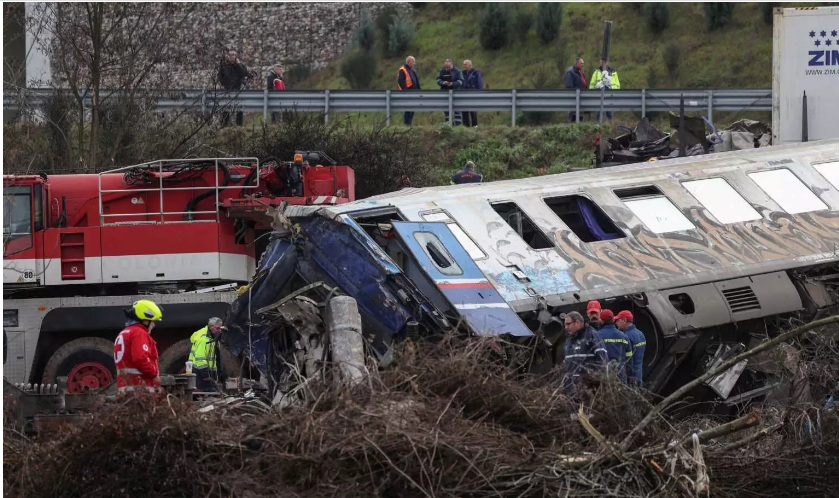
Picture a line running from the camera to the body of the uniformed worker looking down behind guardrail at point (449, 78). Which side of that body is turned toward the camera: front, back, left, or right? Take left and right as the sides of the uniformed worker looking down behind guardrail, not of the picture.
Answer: front

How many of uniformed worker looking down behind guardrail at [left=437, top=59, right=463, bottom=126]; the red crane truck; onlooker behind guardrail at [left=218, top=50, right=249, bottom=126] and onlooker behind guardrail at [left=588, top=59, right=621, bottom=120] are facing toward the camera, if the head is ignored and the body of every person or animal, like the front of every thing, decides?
3

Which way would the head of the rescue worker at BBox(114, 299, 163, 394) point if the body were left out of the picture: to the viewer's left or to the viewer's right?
to the viewer's right

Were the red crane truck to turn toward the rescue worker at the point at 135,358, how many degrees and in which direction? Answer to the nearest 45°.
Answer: approximately 90° to its left

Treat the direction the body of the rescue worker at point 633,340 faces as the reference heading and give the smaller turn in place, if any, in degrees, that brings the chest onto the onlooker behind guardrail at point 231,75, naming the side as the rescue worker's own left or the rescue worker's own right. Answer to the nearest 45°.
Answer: approximately 45° to the rescue worker's own right

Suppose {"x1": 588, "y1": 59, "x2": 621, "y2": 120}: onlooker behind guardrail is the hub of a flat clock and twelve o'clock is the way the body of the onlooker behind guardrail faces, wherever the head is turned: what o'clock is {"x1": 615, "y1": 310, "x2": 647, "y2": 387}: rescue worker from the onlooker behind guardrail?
The rescue worker is roughly at 12 o'clock from the onlooker behind guardrail.

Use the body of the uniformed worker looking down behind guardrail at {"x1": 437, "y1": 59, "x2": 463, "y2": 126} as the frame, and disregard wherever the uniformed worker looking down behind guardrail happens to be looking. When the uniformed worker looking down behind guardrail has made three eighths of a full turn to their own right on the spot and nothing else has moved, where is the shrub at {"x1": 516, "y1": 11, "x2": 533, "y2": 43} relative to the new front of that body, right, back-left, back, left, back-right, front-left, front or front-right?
front-right

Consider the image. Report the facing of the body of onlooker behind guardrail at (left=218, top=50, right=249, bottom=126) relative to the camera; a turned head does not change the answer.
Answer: toward the camera

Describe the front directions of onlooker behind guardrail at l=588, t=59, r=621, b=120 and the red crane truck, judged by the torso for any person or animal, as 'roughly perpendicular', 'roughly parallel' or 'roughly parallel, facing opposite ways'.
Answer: roughly perpendicular

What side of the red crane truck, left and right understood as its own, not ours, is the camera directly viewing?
left

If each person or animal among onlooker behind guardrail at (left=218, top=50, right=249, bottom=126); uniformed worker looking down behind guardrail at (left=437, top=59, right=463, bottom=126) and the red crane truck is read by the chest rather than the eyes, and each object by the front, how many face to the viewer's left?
1

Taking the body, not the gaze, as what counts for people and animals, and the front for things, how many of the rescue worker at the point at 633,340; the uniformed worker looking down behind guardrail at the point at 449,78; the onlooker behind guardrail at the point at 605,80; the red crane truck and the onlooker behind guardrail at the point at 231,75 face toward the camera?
3

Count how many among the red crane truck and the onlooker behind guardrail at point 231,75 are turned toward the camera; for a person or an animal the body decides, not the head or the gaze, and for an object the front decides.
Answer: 1

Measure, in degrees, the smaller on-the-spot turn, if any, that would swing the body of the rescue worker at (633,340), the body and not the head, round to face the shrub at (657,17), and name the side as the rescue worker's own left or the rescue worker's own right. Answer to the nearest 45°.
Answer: approximately 90° to the rescue worker's own right

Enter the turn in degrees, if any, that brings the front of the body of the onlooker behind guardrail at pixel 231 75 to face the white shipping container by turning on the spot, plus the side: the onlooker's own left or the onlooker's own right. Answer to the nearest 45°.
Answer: approximately 45° to the onlooker's own left

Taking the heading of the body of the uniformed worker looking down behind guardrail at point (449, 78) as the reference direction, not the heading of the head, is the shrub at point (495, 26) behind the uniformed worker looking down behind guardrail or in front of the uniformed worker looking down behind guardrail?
behind

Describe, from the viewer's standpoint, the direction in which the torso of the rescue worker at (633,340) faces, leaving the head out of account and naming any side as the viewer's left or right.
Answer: facing to the left of the viewer

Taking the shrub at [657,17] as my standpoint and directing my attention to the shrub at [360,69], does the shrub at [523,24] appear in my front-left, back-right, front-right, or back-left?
front-right
